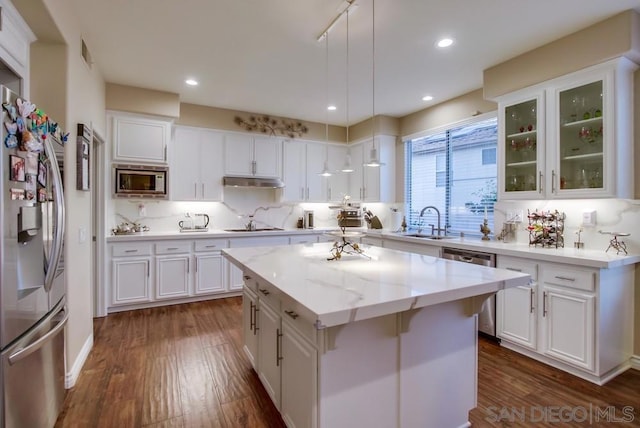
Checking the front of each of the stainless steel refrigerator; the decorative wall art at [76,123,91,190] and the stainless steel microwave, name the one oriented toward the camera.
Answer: the stainless steel microwave

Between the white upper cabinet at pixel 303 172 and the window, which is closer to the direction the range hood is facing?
the window

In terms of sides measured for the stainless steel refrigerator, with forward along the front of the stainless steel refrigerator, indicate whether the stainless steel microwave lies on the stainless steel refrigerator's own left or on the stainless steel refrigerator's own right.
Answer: on the stainless steel refrigerator's own left

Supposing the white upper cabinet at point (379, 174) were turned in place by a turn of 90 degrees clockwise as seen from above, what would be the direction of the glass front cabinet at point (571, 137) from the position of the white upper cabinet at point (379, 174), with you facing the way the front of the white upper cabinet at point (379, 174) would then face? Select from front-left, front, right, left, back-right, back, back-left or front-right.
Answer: back

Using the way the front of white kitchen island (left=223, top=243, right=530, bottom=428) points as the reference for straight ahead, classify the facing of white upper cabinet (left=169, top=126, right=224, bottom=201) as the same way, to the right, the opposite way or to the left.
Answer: to the left

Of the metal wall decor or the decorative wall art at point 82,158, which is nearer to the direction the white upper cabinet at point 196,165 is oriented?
the decorative wall art

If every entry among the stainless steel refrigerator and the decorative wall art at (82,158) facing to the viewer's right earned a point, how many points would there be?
2

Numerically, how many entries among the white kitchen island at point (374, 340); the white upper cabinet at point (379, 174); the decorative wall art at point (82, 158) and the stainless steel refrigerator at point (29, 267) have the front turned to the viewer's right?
2

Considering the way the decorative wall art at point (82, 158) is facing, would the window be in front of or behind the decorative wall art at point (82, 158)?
in front

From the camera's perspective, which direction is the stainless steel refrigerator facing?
to the viewer's right

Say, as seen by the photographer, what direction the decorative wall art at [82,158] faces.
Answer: facing to the right of the viewer

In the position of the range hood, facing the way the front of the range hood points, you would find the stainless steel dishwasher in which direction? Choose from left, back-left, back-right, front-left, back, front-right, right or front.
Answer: front-left

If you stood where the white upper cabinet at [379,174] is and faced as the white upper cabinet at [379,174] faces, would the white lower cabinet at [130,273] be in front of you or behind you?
in front

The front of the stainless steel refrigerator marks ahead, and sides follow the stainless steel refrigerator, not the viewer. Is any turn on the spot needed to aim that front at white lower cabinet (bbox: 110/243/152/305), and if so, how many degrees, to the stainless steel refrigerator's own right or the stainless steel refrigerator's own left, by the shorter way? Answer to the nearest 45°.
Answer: approximately 90° to the stainless steel refrigerator's own left

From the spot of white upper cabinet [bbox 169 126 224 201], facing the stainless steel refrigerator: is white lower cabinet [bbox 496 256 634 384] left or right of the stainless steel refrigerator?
left

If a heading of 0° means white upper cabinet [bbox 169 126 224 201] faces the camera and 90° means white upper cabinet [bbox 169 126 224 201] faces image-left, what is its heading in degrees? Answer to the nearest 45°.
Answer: approximately 0°

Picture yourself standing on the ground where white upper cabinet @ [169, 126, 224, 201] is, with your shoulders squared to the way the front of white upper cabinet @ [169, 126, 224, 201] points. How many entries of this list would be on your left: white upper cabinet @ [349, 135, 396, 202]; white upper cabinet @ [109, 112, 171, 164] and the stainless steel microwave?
1
